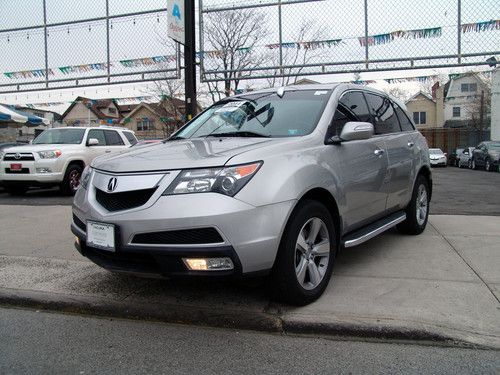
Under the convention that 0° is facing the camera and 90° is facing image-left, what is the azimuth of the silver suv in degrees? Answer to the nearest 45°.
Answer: approximately 45°

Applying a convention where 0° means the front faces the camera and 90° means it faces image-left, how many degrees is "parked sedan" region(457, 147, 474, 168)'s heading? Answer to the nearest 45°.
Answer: approximately 45°
